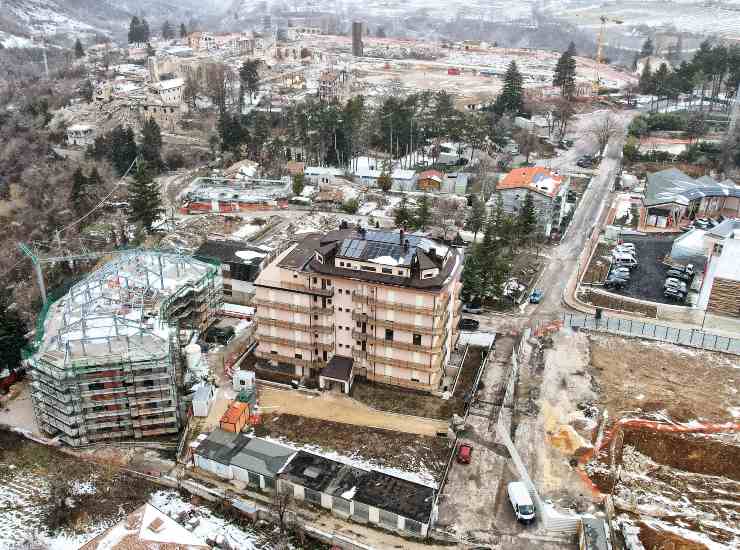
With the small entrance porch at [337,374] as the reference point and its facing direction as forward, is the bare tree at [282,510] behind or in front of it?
in front

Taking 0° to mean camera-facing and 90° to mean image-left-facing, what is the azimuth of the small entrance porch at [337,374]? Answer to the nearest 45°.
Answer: approximately 0°

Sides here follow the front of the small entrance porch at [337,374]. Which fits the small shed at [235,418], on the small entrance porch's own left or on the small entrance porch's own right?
on the small entrance porch's own right

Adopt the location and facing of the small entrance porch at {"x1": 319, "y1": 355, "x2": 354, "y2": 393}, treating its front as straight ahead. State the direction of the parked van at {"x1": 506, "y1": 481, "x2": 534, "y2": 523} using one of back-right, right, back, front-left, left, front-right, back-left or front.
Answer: front-left

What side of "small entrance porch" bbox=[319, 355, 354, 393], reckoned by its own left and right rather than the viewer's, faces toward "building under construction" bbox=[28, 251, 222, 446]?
right

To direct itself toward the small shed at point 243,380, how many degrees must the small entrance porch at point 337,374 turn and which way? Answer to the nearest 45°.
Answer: approximately 90° to its right

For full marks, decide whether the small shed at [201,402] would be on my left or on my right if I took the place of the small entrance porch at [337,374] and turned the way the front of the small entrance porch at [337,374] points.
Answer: on my right

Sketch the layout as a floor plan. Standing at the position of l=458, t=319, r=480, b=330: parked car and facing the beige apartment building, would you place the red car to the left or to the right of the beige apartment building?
left

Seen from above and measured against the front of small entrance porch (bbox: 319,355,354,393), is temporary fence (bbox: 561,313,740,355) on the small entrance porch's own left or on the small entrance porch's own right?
on the small entrance porch's own left

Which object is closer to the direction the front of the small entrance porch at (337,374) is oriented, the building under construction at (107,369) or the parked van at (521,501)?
the parked van

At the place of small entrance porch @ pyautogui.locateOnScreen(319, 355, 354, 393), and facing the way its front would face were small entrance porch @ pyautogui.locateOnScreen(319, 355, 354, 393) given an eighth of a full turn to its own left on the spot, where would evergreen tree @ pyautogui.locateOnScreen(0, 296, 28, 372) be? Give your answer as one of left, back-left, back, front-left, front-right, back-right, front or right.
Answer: back-right
